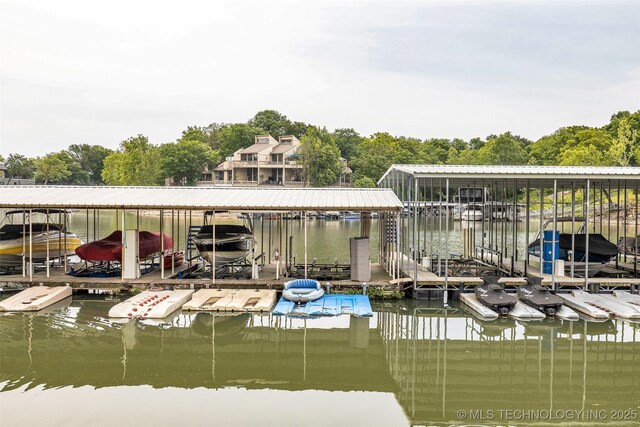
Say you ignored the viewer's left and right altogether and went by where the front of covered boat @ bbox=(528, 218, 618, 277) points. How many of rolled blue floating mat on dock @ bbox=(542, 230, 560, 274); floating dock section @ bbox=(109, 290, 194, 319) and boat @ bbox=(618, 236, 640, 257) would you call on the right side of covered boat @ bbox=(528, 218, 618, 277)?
2

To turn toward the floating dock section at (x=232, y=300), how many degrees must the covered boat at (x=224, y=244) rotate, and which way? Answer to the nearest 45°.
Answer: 0° — it already faces it

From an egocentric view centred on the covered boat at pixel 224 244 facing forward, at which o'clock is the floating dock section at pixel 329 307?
The floating dock section is roughly at 11 o'clock from the covered boat.

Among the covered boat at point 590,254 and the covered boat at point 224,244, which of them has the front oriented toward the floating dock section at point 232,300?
the covered boat at point 224,244

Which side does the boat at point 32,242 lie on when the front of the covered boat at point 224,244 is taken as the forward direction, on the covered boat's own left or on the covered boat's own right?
on the covered boat's own right

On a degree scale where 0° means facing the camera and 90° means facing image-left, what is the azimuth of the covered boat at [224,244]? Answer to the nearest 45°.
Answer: approximately 0°

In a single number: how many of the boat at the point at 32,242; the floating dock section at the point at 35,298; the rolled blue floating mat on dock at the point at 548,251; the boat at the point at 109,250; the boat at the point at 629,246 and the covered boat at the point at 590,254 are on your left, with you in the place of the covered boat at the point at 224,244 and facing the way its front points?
3

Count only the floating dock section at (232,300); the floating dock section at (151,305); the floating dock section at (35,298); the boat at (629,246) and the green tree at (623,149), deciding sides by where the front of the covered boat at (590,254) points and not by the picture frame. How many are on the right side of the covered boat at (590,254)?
3

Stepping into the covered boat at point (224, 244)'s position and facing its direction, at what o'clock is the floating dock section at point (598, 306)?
The floating dock section is roughly at 10 o'clock from the covered boat.

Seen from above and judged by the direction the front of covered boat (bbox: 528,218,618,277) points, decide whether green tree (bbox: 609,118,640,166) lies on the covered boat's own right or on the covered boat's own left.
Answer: on the covered boat's own left

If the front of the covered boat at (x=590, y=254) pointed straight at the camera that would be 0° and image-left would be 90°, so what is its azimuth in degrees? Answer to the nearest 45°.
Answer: approximately 315°

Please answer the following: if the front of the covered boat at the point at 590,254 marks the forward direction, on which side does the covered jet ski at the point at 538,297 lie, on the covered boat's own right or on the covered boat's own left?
on the covered boat's own right

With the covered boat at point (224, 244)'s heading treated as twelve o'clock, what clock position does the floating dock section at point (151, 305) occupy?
The floating dock section is roughly at 1 o'clock from the covered boat.

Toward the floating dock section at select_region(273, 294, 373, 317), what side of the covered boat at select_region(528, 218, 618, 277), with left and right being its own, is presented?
right

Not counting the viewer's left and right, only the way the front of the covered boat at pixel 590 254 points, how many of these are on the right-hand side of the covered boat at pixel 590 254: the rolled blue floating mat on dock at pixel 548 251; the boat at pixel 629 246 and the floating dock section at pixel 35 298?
2
